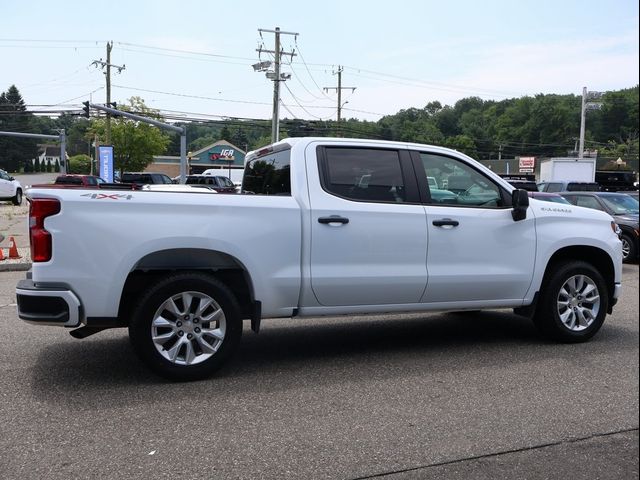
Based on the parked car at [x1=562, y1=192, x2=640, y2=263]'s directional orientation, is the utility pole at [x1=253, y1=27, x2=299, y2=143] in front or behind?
behind

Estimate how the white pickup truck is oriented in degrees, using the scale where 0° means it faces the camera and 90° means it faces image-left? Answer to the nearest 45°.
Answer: approximately 225°

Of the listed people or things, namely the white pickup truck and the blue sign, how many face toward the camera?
1

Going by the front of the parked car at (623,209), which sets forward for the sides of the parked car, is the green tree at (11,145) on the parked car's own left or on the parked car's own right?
on the parked car's own right

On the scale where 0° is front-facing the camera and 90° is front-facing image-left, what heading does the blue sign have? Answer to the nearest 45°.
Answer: approximately 0°

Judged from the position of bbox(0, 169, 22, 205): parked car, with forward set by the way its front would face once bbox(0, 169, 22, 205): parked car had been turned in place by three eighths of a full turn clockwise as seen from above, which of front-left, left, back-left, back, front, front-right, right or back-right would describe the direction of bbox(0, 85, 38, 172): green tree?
back-right

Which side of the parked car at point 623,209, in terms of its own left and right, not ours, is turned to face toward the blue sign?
back
